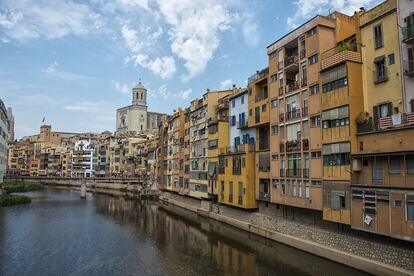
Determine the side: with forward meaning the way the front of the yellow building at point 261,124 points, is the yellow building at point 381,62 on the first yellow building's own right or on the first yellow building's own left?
on the first yellow building's own left

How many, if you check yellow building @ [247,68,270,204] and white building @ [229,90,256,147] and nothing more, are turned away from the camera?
0

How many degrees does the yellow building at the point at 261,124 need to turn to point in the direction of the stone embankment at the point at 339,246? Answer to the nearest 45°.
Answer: approximately 90° to its left

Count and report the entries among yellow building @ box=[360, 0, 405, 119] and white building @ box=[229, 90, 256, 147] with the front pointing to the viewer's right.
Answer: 0

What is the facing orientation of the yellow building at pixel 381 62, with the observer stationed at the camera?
facing the viewer and to the left of the viewer

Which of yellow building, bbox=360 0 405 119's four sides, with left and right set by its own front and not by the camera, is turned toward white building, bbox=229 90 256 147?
right

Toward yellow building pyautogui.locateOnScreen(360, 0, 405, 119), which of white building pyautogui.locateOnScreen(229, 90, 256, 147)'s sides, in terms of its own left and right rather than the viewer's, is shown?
left
